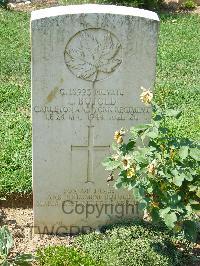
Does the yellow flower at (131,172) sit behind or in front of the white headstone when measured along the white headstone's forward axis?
in front

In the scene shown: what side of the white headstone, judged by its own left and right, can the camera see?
front
